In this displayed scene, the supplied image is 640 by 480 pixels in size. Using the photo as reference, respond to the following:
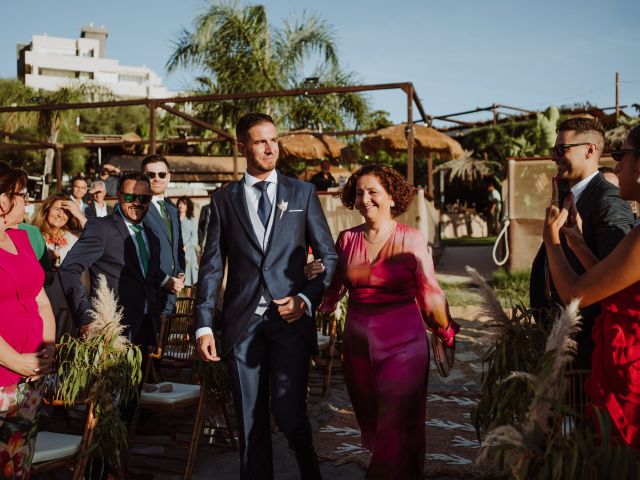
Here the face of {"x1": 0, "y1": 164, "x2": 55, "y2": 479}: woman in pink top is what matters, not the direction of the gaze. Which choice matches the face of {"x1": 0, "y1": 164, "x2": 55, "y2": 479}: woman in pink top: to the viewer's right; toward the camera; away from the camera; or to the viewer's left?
to the viewer's right

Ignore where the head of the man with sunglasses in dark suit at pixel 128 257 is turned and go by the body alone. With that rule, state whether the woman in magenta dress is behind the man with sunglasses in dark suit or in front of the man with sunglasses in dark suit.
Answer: in front

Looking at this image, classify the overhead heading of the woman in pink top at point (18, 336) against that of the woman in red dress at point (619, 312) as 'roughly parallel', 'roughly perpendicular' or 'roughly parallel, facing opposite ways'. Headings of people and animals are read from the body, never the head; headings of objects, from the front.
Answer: roughly parallel, facing opposite ways

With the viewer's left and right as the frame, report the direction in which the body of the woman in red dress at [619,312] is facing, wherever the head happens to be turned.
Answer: facing to the left of the viewer

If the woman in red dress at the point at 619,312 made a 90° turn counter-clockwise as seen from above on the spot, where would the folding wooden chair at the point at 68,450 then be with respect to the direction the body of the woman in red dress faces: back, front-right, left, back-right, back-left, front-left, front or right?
right

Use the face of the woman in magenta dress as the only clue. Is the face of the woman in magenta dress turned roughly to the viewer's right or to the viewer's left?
to the viewer's left

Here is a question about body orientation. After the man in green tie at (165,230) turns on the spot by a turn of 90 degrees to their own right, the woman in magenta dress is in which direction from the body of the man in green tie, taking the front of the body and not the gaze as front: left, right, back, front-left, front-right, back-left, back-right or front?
left

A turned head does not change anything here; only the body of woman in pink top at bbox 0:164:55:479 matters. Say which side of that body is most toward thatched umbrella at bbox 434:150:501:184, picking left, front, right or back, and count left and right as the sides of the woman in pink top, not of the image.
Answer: left

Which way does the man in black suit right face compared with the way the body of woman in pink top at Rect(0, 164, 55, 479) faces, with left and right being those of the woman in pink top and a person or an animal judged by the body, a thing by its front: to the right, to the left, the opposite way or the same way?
the opposite way

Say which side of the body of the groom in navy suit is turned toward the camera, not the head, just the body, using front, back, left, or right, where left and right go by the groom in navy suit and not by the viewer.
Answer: front

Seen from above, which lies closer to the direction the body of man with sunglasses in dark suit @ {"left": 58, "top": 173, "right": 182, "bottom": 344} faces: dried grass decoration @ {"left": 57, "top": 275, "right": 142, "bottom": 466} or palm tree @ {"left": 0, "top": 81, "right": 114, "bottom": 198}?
the dried grass decoration

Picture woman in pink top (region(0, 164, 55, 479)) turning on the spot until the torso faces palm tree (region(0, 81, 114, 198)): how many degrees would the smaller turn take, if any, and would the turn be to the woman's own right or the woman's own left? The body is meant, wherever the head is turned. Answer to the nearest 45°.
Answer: approximately 135° to the woman's own left

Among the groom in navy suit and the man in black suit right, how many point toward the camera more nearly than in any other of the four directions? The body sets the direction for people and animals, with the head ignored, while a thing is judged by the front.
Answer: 1

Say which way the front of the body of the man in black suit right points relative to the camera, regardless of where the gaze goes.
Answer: to the viewer's left
